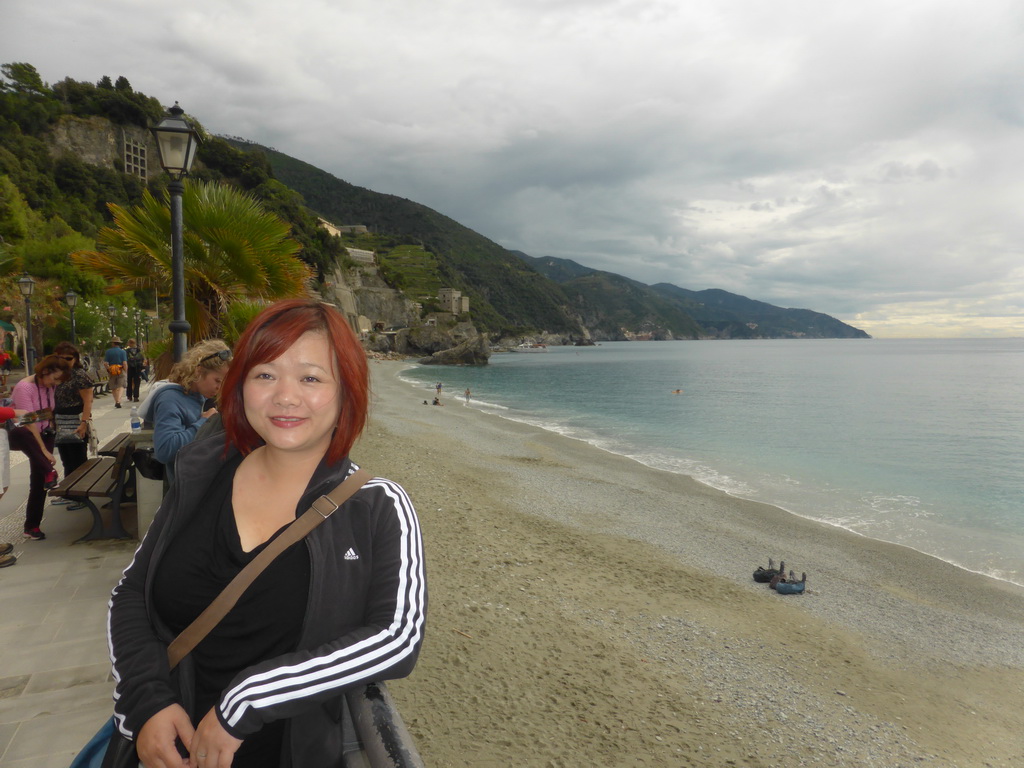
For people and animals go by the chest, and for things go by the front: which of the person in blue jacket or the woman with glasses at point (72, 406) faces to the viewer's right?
the person in blue jacket

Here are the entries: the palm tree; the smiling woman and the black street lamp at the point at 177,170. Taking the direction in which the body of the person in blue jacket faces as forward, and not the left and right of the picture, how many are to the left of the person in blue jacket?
2

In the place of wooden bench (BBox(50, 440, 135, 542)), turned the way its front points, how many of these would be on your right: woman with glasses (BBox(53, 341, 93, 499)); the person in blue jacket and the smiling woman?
1

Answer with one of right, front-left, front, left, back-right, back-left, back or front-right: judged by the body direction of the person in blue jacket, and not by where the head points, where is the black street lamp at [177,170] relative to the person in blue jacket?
left

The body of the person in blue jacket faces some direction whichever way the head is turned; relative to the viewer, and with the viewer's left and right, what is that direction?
facing to the right of the viewer
